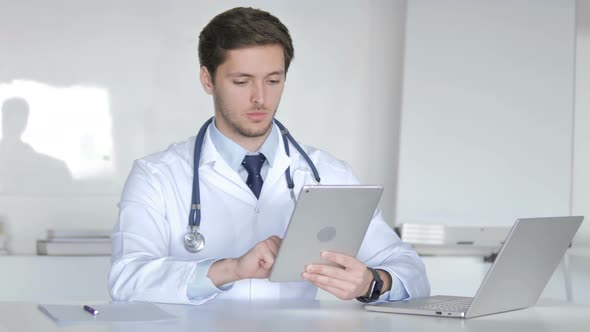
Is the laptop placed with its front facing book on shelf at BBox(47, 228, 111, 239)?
yes

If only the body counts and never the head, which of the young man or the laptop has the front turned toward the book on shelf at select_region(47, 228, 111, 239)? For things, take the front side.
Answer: the laptop

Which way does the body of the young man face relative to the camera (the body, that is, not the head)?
toward the camera

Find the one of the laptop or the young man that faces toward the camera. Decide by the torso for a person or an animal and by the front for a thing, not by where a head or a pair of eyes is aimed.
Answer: the young man

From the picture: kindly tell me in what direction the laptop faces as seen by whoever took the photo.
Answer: facing away from the viewer and to the left of the viewer

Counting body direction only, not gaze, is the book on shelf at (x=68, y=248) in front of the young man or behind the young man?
behind

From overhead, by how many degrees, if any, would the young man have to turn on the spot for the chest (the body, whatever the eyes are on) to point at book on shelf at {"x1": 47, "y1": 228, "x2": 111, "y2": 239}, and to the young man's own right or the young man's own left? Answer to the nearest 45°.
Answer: approximately 135° to the young man's own right

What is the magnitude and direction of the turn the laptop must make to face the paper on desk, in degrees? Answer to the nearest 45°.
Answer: approximately 90° to its left
